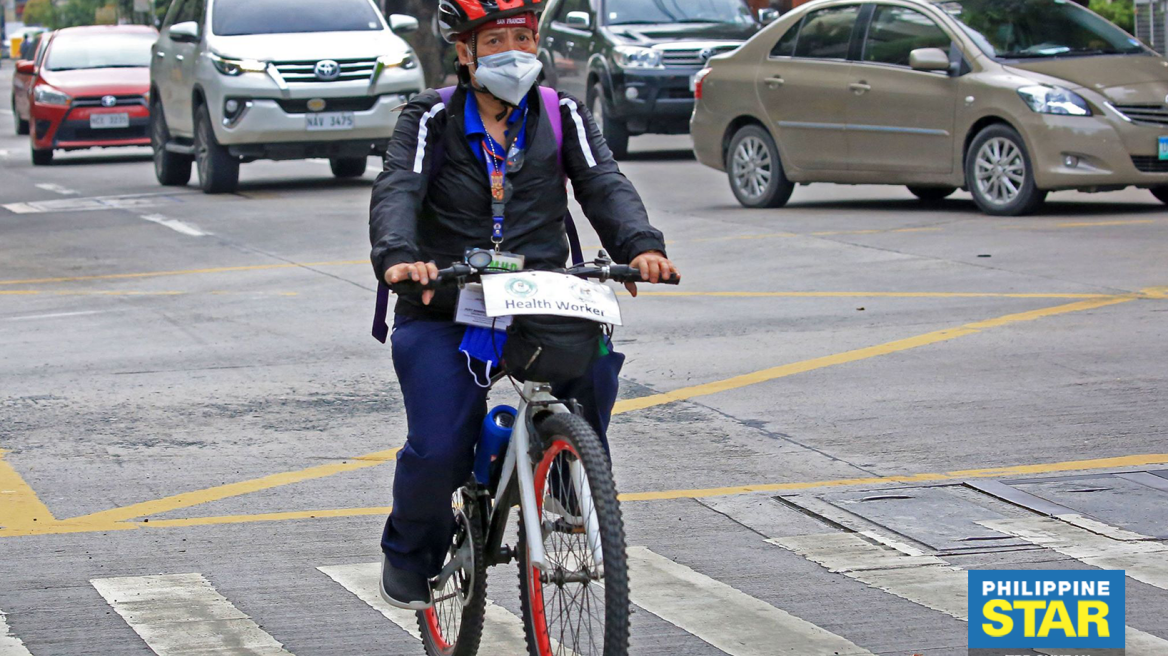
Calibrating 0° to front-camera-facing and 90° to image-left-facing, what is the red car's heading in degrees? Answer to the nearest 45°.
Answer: approximately 0°

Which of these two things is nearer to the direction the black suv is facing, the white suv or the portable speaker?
the portable speaker

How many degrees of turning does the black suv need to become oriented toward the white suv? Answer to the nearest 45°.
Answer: approximately 90° to its right

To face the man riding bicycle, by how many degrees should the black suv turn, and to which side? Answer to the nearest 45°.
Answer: approximately 45° to its right

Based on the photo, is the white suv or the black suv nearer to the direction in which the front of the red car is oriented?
the white suv

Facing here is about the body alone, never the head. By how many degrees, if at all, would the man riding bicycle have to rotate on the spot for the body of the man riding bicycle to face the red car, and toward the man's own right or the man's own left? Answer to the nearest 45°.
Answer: approximately 180°

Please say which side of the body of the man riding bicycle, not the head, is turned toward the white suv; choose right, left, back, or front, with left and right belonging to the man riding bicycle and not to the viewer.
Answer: back

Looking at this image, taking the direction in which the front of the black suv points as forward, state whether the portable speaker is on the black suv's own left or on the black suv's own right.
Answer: on the black suv's own right

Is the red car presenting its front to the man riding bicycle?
yes

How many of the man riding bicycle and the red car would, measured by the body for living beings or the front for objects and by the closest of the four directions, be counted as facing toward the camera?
2

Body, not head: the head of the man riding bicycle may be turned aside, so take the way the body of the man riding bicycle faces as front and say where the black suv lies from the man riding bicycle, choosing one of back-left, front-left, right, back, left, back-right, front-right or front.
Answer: back
